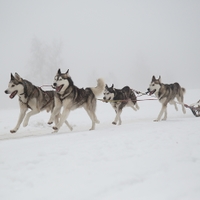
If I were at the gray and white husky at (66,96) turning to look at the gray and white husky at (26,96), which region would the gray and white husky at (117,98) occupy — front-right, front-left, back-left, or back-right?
back-right

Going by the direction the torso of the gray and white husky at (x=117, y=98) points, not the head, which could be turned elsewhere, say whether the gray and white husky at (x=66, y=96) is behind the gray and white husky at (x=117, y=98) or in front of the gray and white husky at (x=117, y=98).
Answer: in front

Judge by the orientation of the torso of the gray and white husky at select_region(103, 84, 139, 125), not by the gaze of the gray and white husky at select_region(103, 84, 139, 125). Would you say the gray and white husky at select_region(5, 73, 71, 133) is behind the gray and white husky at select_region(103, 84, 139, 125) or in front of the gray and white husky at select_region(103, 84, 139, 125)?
in front

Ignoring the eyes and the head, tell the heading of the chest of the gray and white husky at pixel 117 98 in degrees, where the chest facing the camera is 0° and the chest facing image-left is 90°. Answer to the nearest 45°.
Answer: approximately 45°
